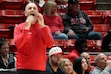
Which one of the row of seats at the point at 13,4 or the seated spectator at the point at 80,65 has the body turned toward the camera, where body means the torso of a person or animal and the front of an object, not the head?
the row of seats

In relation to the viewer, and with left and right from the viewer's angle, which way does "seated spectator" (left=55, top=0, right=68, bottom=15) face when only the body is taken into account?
facing the viewer

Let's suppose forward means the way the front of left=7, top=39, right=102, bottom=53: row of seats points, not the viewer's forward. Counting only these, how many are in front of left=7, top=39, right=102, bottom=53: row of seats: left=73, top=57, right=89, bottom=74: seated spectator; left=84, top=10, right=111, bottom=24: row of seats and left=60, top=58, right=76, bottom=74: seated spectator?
2

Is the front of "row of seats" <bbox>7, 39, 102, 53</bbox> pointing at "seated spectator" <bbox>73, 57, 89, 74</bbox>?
yes

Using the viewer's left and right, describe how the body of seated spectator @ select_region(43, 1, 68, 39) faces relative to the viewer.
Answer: facing the viewer and to the right of the viewer

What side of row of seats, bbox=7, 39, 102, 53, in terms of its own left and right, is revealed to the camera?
front

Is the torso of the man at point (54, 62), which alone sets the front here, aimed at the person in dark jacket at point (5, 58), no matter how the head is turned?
no

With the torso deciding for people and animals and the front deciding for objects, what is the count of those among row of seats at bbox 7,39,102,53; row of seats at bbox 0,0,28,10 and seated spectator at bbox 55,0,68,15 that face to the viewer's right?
0

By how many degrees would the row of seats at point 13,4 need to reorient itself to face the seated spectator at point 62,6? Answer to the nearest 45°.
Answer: approximately 90° to its left

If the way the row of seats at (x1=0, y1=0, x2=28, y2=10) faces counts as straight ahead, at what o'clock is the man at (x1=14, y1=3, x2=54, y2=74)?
The man is roughly at 12 o'clock from the row of seats.

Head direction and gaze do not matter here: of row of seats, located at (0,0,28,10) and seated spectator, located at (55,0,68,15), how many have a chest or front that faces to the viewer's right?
0
